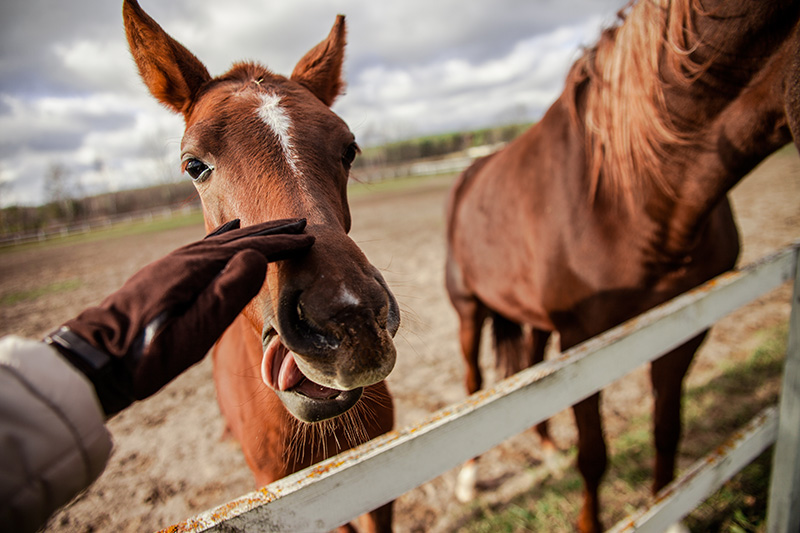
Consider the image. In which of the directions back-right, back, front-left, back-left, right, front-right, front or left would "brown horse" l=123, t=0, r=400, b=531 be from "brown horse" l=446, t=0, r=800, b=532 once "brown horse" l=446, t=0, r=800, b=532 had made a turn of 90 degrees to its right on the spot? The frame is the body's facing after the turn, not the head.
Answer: front

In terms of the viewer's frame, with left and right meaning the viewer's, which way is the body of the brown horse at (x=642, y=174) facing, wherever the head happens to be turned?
facing the viewer and to the right of the viewer
